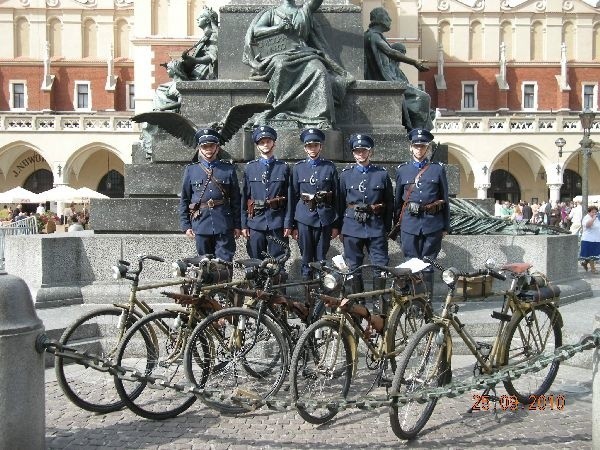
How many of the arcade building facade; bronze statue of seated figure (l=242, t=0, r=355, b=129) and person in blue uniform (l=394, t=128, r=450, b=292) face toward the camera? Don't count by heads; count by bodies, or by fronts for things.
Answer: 3

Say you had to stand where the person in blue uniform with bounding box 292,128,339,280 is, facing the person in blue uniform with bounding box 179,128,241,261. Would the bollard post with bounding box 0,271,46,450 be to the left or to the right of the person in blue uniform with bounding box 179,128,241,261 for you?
left

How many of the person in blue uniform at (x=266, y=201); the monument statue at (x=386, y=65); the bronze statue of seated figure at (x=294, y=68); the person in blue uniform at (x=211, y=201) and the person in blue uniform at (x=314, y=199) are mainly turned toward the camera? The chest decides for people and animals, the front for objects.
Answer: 4

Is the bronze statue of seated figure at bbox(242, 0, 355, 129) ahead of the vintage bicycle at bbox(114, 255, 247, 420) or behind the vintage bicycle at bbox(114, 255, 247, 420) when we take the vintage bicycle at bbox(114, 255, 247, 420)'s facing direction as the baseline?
behind

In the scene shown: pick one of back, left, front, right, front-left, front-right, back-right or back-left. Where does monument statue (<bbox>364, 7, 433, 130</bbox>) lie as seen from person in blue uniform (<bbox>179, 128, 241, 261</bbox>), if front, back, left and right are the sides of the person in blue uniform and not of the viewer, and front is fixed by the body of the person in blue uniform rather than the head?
back-left

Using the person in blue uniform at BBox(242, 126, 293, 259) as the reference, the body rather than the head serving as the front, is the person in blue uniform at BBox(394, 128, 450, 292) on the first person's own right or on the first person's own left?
on the first person's own left

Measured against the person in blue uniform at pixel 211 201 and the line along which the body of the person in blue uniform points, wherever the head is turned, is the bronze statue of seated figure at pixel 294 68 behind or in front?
behind

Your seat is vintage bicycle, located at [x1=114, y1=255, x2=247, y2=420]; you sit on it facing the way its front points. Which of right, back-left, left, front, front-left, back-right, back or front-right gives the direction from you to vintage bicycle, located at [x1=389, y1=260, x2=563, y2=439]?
back-left

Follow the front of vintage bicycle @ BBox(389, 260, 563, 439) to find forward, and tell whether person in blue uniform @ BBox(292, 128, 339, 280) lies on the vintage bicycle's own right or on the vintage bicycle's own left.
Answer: on the vintage bicycle's own right

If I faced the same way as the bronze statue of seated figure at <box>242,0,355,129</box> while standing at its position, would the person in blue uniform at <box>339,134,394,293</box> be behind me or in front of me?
in front

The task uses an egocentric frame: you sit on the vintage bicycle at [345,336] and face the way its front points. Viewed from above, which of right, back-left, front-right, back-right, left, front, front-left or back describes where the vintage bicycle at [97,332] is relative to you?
front-right

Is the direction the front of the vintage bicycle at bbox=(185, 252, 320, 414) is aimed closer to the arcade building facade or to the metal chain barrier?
the metal chain barrier

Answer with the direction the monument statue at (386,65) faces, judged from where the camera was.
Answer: facing to the right of the viewer

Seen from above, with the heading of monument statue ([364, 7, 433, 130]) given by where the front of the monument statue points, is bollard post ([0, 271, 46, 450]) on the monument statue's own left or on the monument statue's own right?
on the monument statue's own right

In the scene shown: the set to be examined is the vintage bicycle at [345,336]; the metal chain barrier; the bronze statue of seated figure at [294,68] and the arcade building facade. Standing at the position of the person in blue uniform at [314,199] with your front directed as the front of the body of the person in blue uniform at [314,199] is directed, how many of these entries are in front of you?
2

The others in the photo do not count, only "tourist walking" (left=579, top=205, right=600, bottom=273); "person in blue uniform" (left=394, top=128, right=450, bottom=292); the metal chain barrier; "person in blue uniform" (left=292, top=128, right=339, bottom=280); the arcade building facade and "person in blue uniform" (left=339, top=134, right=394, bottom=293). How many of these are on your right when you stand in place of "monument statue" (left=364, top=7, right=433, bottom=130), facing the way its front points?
4

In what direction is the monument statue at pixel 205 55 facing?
to the viewer's left

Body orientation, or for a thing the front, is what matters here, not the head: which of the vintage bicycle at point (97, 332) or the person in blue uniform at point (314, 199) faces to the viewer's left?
the vintage bicycle
